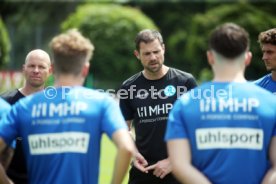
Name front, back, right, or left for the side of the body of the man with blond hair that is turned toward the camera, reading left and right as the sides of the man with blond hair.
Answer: back

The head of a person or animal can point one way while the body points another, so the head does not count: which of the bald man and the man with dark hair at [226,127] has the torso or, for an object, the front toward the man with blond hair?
the bald man

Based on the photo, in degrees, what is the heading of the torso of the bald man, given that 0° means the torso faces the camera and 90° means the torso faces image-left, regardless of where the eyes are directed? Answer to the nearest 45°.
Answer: approximately 0°

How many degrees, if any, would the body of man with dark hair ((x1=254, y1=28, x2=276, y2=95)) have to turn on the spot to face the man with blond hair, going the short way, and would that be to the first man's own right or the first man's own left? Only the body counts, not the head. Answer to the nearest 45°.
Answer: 0° — they already face them

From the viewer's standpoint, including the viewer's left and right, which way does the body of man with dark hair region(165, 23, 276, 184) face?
facing away from the viewer

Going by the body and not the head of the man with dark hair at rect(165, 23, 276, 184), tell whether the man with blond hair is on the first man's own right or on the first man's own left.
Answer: on the first man's own left

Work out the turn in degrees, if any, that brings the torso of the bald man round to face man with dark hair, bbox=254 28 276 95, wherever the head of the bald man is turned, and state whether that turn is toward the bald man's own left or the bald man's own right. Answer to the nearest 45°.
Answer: approximately 90° to the bald man's own left
